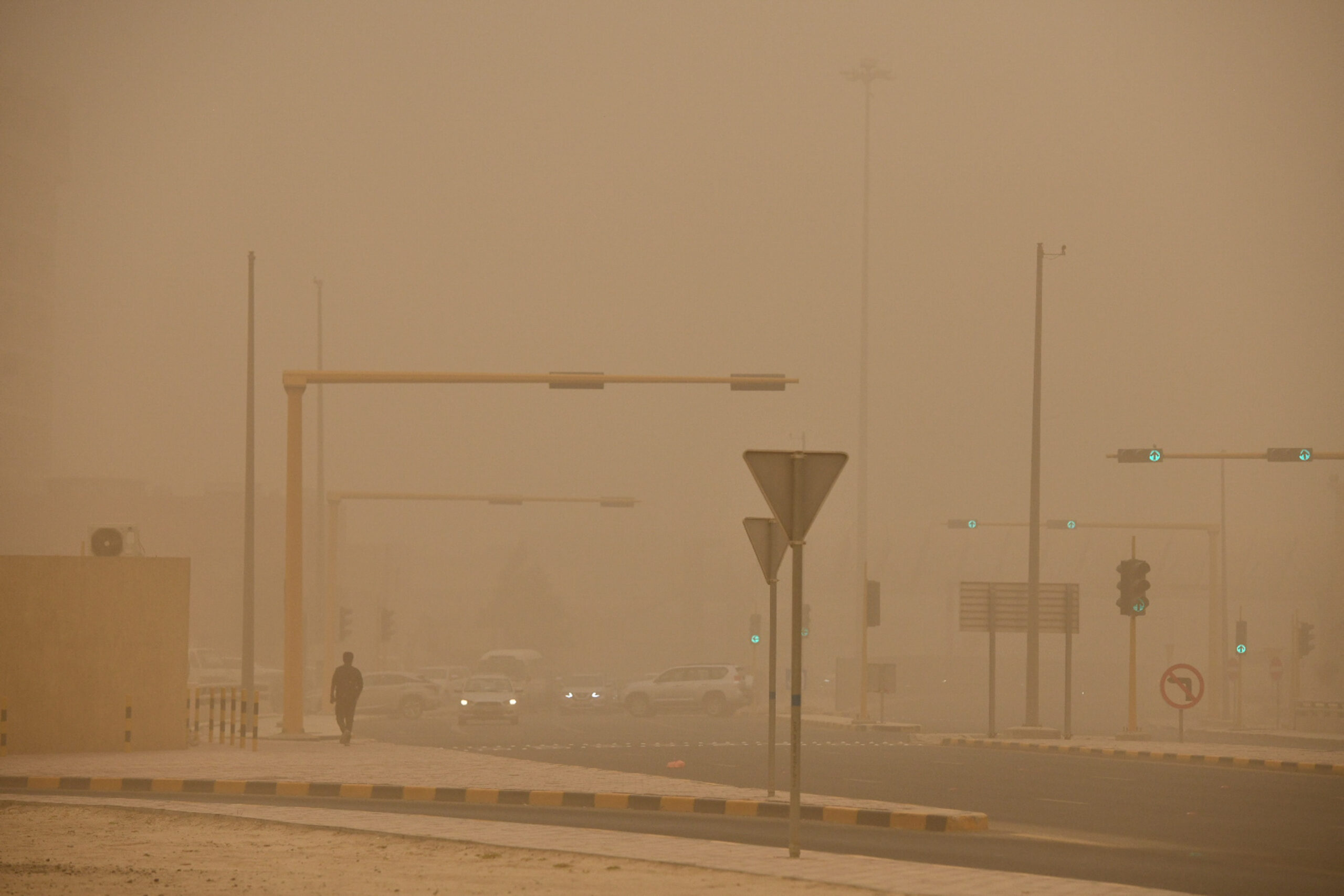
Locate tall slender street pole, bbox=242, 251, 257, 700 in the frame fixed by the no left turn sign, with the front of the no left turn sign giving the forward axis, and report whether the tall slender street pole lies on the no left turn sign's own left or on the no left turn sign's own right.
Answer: on the no left turn sign's own right

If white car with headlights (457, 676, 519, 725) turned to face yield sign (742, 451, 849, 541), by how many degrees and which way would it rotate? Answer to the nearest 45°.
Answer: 0° — it already faces it

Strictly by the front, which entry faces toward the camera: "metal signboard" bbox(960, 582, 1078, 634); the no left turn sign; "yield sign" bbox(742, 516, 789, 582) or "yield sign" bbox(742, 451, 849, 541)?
the no left turn sign

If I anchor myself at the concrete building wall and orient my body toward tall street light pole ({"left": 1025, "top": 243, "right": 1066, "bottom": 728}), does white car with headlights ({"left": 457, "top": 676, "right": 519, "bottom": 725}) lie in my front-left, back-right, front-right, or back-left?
front-left

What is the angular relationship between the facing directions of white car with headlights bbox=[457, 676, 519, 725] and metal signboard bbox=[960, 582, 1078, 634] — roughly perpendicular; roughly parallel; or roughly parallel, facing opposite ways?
roughly parallel, facing opposite ways

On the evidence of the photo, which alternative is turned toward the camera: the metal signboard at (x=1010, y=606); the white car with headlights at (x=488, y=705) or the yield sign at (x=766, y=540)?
the white car with headlights

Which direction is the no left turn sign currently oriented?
toward the camera

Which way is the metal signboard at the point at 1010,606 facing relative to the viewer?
away from the camera

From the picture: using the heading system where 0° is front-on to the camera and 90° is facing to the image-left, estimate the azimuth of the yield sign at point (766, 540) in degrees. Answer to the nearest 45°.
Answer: approximately 135°

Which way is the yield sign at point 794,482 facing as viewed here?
away from the camera

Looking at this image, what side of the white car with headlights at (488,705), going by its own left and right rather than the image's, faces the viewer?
front
